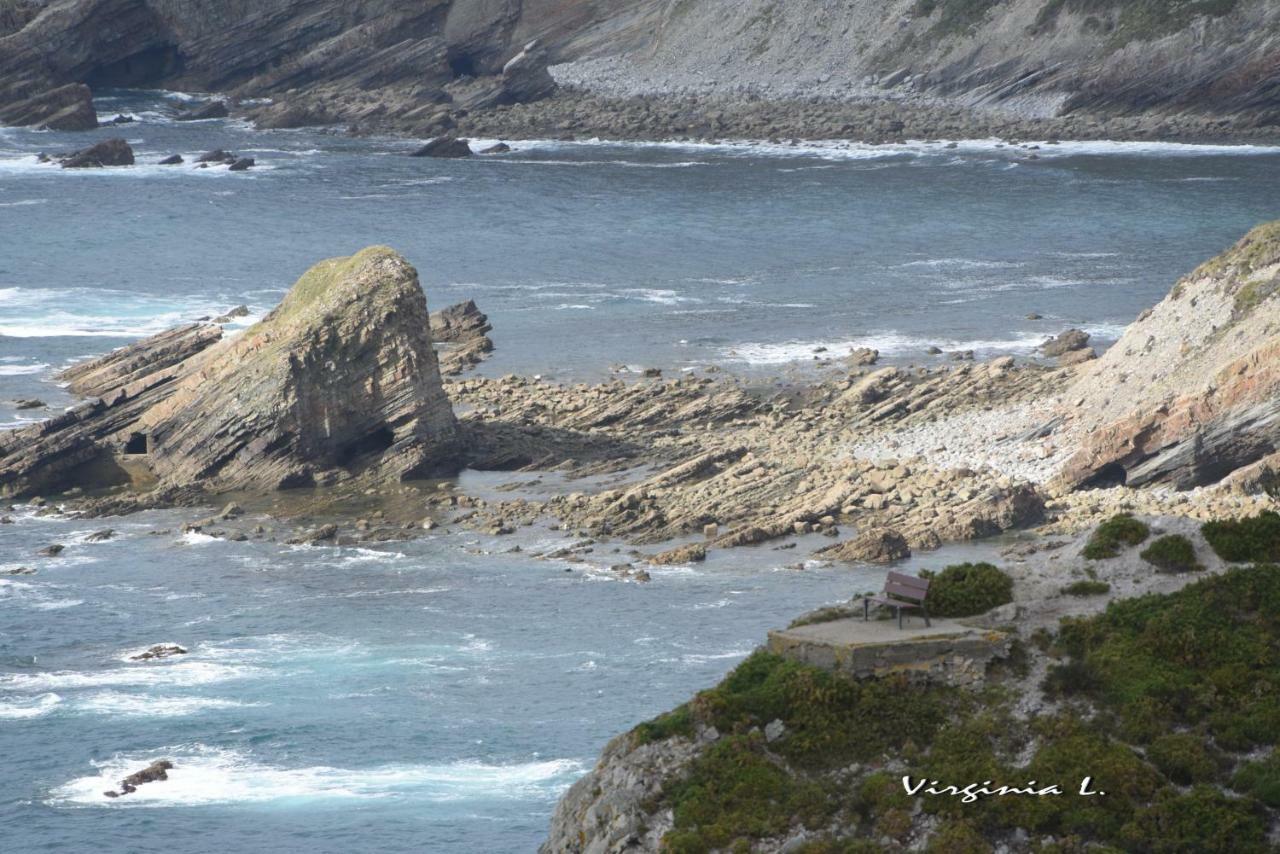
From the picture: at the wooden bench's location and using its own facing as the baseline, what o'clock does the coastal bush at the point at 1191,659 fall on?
The coastal bush is roughly at 8 o'clock from the wooden bench.

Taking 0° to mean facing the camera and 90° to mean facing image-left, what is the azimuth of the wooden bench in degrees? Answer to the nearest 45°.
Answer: approximately 45°

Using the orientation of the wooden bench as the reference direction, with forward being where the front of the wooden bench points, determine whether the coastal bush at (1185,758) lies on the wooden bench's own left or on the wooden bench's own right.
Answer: on the wooden bench's own left

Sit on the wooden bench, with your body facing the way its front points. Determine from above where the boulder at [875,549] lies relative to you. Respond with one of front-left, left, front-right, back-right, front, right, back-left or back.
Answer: back-right

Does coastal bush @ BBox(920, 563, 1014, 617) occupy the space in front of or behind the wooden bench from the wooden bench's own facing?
behind

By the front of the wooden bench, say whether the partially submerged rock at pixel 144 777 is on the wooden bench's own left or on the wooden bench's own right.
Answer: on the wooden bench's own right

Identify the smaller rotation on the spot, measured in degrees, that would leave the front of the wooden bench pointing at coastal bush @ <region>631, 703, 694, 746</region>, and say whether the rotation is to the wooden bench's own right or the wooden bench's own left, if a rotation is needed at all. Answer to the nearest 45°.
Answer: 0° — it already faces it

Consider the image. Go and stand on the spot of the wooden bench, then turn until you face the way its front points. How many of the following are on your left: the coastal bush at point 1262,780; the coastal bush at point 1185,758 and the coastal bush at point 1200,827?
3

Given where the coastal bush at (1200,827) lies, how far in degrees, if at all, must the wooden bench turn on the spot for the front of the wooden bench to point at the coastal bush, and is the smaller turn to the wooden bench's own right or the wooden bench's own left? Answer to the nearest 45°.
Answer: approximately 90° to the wooden bench's own left

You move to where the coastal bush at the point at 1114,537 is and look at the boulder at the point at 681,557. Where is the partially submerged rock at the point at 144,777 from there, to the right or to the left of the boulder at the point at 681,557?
left

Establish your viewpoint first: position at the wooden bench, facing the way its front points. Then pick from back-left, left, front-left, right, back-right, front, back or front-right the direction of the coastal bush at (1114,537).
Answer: back

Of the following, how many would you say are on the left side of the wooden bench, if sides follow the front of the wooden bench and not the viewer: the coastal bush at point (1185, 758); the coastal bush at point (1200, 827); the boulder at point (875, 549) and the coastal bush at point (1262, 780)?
3
